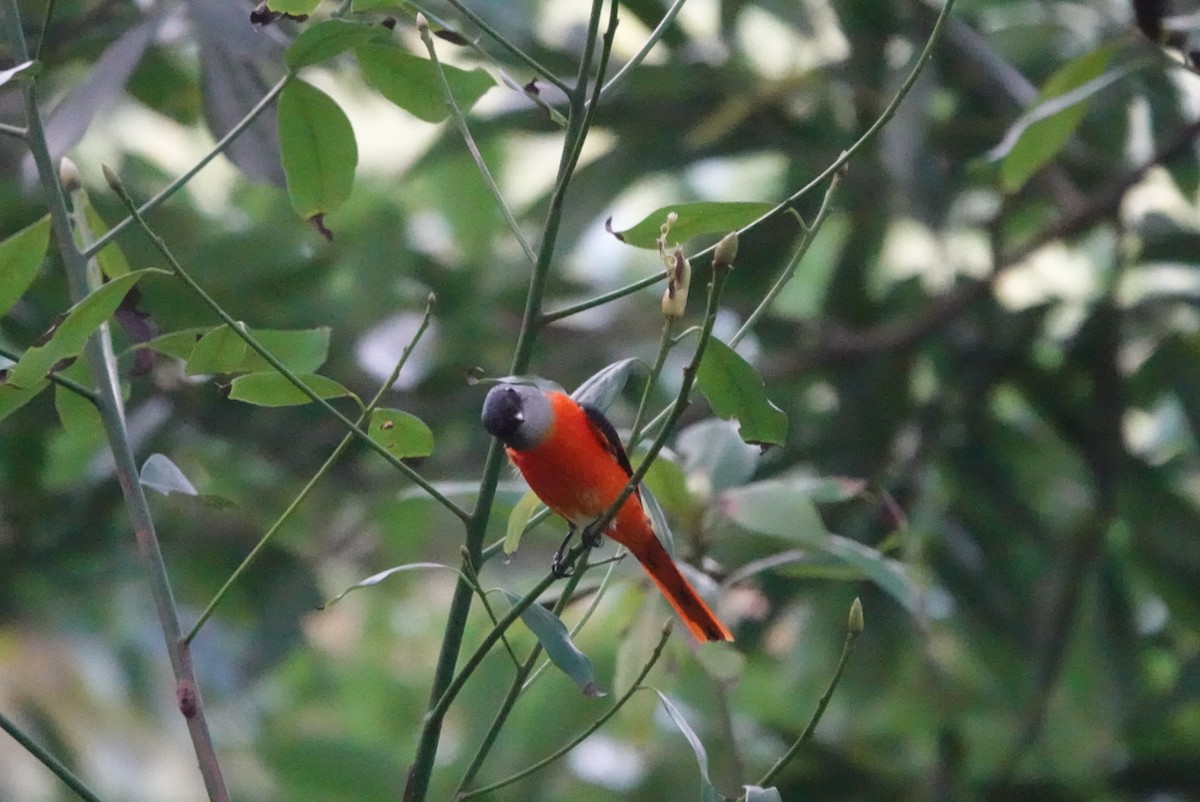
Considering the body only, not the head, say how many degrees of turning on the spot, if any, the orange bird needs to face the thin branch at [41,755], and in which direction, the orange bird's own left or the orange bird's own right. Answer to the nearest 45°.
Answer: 0° — it already faces it

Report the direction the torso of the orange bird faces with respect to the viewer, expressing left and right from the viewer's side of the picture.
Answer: facing the viewer and to the left of the viewer

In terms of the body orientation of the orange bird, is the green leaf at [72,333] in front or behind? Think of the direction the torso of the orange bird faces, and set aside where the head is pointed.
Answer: in front
